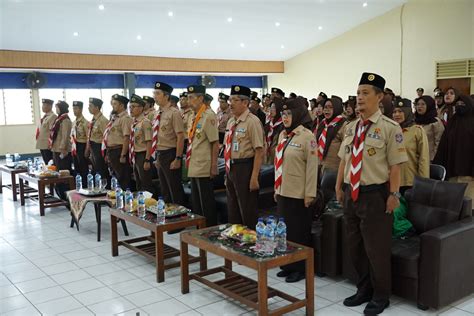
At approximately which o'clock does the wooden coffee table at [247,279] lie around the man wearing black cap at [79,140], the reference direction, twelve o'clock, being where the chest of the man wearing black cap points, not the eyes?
The wooden coffee table is roughly at 10 o'clock from the man wearing black cap.

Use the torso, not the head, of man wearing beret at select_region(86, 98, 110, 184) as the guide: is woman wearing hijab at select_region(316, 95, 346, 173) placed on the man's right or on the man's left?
on the man's left

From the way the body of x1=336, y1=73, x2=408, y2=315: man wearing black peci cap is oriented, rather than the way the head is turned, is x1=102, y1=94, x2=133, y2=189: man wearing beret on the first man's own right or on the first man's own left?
on the first man's own right

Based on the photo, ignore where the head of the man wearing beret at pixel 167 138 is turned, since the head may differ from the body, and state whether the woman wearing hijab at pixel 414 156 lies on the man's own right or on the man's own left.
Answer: on the man's own left

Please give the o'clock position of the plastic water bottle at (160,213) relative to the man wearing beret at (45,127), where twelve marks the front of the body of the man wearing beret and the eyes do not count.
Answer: The plastic water bottle is roughly at 10 o'clock from the man wearing beret.

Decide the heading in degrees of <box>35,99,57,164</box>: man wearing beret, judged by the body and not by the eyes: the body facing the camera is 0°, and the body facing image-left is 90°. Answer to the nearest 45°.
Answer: approximately 45°

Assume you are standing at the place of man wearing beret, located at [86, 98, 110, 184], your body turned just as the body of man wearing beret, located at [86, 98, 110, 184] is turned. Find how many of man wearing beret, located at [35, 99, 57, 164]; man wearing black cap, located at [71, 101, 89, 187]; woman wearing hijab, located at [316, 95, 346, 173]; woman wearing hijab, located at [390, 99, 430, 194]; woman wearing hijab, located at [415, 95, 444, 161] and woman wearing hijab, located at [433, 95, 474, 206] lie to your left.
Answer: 4

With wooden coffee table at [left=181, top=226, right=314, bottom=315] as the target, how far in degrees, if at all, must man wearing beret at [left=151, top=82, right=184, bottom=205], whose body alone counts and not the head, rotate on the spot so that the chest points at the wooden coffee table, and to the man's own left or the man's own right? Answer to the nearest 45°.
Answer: approximately 45° to the man's own left

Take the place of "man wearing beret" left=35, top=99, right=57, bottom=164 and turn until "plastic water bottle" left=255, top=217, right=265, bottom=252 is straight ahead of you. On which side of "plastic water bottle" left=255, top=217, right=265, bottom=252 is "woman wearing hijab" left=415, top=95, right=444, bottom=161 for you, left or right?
left
